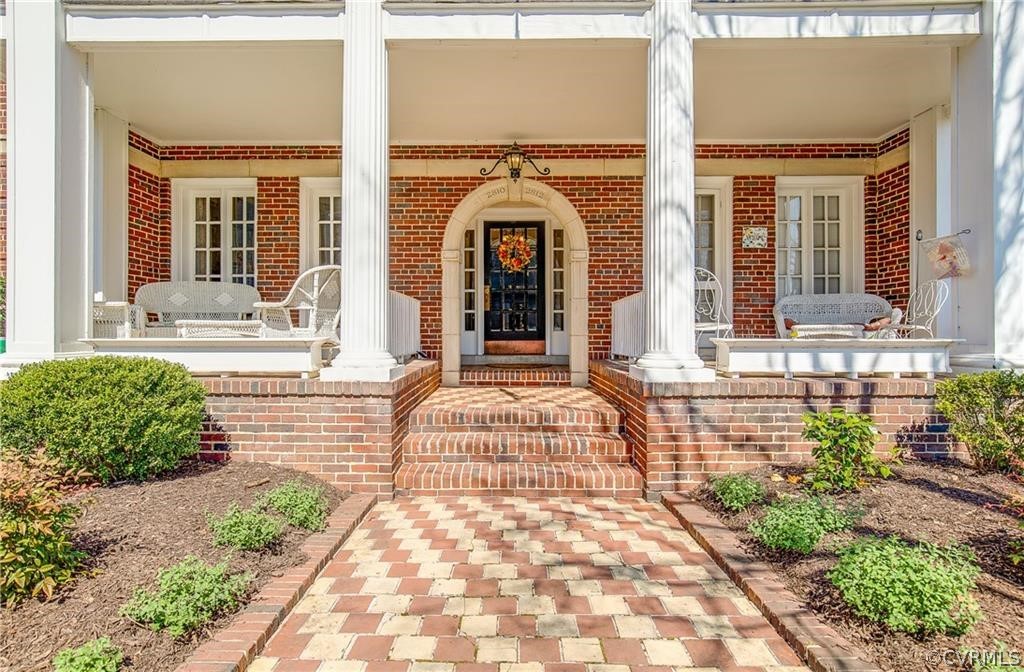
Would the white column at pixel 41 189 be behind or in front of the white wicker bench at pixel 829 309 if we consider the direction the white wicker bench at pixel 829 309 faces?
in front

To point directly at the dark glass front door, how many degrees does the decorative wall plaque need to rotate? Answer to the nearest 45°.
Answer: approximately 90° to its right

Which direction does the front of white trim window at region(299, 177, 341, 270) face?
toward the camera

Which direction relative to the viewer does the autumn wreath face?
toward the camera

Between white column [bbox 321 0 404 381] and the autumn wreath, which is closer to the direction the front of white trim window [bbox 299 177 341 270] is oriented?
the white column

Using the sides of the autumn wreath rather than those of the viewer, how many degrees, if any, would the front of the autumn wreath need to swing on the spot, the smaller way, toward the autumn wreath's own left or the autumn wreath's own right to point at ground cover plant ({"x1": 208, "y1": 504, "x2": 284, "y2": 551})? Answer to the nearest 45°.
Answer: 0° — it already faces it

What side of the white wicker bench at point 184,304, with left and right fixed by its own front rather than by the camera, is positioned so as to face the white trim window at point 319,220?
left

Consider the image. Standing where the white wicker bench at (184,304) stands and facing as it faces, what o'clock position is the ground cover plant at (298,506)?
The ground cover plant is roughly at 12 o'clock from the white wicker bench.

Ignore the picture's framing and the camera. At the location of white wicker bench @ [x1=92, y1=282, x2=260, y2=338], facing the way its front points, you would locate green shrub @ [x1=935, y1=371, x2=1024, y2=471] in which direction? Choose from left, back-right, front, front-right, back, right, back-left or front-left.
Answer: front-left

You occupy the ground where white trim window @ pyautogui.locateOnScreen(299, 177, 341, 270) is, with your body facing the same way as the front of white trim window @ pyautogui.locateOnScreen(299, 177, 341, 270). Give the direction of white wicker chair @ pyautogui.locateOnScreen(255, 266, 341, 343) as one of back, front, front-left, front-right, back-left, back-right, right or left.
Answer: front

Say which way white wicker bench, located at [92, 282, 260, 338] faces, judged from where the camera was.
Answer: facing the viewer
